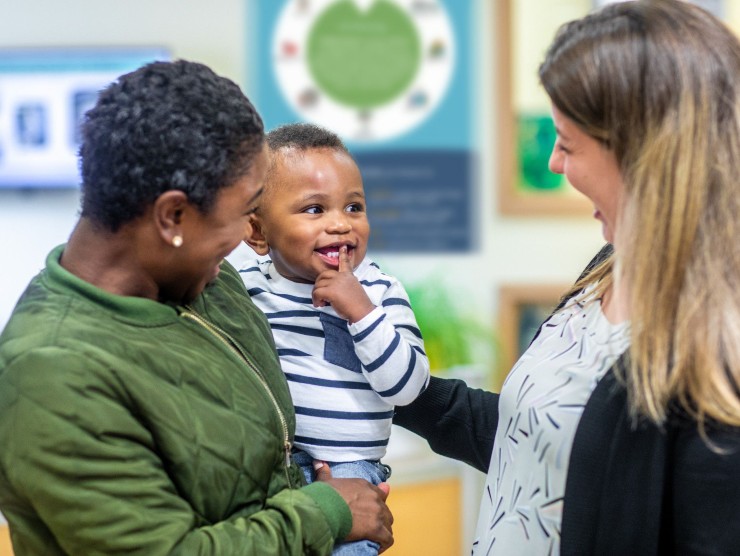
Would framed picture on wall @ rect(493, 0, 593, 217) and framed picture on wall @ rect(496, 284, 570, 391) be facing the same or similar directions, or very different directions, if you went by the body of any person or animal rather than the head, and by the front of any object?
same or similar directions

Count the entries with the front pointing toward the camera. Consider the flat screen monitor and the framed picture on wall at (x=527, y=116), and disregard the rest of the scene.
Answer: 2

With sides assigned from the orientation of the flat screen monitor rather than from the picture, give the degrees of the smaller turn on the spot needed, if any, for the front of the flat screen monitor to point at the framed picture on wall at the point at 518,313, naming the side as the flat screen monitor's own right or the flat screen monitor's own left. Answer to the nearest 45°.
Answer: approximately 90° to the flat screen monitor's own left

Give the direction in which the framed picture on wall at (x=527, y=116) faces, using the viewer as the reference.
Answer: facing the viewer

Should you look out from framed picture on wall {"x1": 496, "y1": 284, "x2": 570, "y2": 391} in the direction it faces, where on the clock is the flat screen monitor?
The flat screen monitor is roughly at 3 o'clock from the framed picture on wall.

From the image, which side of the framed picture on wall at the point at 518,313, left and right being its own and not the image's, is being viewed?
front
